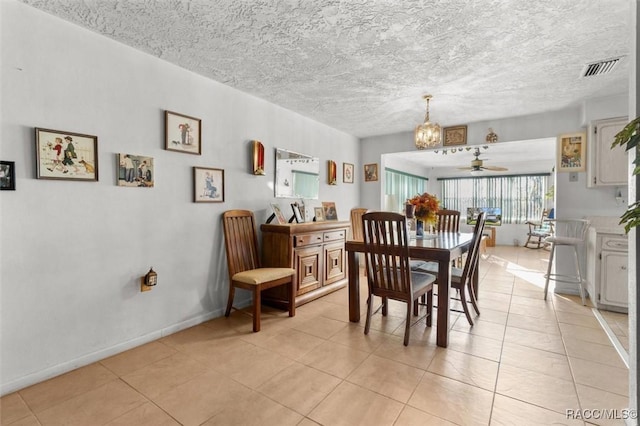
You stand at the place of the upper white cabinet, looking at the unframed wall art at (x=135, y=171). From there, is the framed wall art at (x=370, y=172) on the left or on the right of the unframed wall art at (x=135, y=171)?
right

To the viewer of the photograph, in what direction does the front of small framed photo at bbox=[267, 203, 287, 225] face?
facing the viewer and to the right of the viewer

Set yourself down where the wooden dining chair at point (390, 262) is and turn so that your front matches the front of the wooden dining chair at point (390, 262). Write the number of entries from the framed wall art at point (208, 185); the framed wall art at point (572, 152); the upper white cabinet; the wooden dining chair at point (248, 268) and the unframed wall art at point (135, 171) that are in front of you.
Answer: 2

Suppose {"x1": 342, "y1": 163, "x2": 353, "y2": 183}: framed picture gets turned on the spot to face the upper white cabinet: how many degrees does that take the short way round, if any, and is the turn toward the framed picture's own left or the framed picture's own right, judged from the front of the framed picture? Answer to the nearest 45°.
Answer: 0° — it already faces it

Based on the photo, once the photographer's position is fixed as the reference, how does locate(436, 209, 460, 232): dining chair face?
facing the viewer

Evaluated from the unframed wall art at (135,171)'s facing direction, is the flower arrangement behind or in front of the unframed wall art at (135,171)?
in front

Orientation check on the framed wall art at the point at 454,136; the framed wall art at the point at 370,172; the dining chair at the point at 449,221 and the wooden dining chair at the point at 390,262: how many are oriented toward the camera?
3

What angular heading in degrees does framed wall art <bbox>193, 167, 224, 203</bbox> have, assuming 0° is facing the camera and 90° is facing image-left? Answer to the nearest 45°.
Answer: approximately 315°

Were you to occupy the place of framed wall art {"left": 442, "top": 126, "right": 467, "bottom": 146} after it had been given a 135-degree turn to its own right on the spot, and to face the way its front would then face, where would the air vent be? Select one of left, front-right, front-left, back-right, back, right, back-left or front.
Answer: back

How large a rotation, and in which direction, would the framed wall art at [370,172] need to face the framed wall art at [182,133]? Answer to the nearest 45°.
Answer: approximately 45° to its right

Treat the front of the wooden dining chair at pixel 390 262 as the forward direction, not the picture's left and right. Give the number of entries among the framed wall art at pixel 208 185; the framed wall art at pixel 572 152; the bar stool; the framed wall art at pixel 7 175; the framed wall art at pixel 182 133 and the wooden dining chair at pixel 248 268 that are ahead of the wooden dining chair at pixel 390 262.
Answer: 2

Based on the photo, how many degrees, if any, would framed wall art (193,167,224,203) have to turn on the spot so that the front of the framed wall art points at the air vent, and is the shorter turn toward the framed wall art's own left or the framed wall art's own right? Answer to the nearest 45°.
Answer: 0° — it already faces it

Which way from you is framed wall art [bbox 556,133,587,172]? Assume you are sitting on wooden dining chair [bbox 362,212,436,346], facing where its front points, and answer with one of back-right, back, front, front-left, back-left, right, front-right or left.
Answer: front
